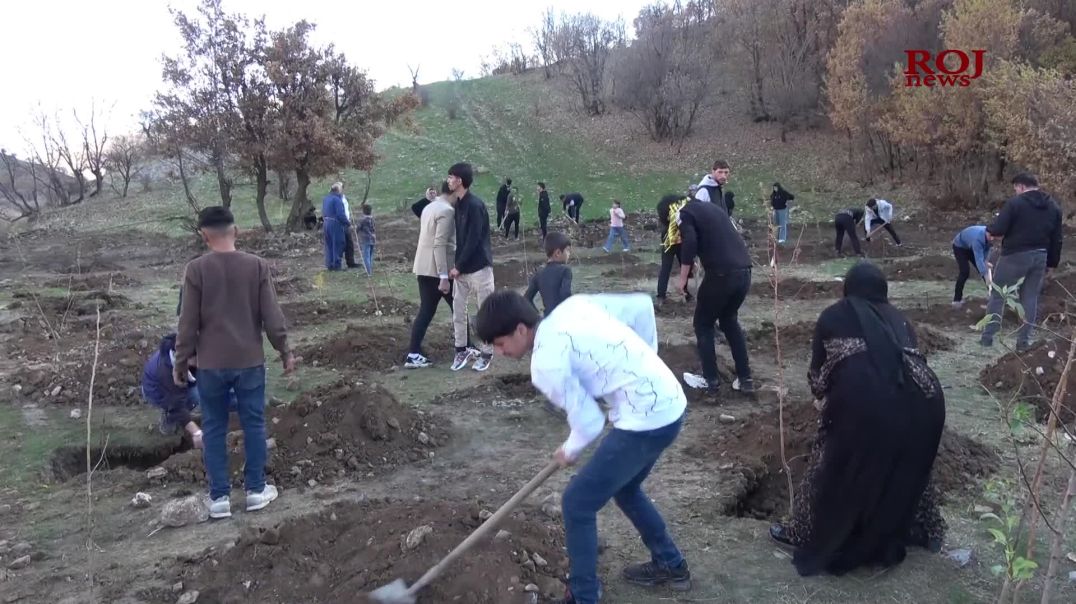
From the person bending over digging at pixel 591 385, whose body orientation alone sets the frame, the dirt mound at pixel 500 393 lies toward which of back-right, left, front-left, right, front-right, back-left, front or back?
right

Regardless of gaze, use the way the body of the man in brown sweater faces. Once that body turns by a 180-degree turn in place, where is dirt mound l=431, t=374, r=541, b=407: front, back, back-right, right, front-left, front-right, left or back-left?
back-left

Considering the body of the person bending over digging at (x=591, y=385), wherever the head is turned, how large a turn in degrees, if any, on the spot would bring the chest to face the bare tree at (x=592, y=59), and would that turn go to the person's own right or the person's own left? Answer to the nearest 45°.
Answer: approximately 90° to the person's own right

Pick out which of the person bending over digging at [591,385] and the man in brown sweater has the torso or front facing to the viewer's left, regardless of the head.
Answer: the person bending over digging

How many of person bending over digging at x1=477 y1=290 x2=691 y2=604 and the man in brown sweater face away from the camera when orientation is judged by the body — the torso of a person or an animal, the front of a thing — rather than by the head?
1

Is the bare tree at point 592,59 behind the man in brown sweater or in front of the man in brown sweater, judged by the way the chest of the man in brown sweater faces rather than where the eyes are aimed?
in front

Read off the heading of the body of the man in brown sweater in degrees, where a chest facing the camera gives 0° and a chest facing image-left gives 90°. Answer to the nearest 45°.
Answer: approximately 180°

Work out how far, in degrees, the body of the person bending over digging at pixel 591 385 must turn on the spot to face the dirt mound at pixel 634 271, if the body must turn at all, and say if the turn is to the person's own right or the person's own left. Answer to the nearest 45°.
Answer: approximately 90° to the person's own right

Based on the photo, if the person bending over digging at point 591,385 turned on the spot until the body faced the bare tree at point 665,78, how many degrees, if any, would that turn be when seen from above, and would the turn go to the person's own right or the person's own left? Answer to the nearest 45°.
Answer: approximately 90° to the person's own right

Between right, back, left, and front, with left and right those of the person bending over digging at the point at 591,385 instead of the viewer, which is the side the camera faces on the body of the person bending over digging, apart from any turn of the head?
left

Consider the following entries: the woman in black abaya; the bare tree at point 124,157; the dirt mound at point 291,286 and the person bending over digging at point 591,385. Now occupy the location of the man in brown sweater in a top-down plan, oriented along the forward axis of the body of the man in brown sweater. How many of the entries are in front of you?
2

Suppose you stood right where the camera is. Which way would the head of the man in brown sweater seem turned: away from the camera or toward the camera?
away from the camera

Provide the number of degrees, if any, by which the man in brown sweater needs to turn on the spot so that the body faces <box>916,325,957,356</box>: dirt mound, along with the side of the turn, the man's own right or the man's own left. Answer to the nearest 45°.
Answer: approximately 90° to the man's own right

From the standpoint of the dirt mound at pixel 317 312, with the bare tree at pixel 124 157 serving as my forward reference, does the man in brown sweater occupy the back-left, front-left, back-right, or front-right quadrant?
back-left

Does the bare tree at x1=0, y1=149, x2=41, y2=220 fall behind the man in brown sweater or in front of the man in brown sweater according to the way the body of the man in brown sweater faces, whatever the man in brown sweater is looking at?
in front
